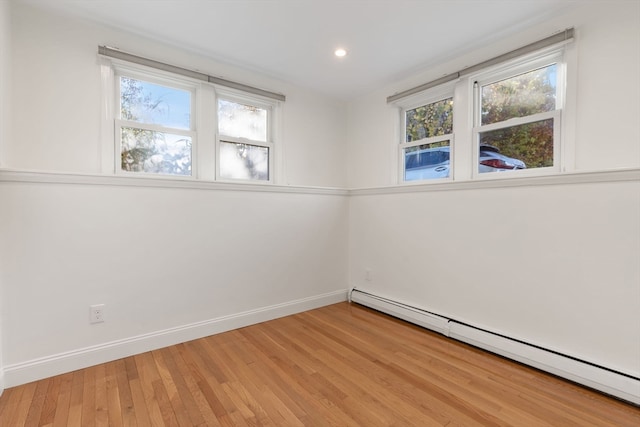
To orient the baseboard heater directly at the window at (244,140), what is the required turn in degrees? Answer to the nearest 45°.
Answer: approximately 45° to its right

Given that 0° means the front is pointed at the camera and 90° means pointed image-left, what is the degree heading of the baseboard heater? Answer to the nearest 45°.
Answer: approximately 45°

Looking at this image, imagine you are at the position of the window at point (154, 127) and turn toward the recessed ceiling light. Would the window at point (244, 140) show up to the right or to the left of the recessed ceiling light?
left
